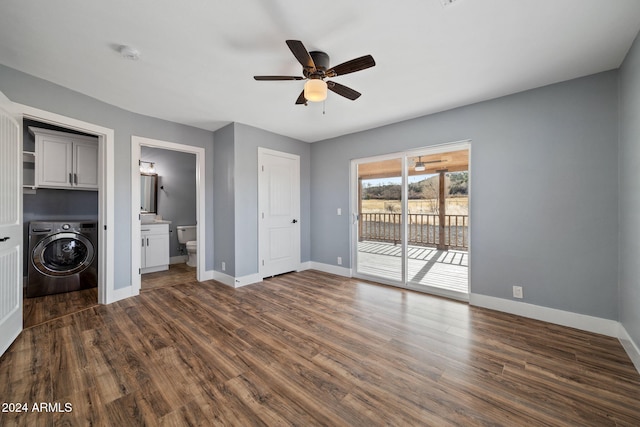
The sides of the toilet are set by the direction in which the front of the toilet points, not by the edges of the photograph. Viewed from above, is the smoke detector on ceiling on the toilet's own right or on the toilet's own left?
on the toilet's own right

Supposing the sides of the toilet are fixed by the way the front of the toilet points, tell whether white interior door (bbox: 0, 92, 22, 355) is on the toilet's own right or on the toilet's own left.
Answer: on the toilet's own right

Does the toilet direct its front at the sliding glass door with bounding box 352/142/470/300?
yes

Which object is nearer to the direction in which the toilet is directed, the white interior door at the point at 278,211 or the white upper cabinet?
the white interior door

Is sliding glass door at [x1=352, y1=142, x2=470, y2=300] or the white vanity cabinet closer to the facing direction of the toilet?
the sliding glass door

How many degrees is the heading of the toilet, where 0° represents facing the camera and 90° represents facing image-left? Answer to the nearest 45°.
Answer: approximately 315°

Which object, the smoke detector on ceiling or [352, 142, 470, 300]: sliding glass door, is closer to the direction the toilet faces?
the sliding glass door

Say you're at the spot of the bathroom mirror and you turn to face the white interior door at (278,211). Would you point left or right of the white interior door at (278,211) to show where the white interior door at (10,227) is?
right

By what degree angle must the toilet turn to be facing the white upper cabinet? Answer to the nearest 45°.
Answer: approximately 90° to its right

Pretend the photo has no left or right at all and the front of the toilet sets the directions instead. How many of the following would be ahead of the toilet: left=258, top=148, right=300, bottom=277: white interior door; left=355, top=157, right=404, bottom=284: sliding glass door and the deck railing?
3

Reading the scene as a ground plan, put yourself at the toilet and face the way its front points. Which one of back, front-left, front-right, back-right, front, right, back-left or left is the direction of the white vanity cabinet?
right

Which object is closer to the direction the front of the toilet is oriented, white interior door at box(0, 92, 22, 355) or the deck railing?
the deck railing
